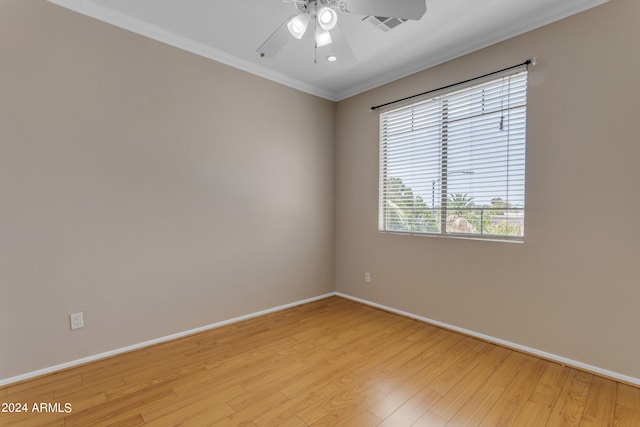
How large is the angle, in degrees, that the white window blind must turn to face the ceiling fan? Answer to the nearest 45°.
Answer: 0° — it already faces it

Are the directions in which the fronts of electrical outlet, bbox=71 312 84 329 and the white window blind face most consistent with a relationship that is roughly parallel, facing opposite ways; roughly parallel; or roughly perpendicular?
roughly perpendicular

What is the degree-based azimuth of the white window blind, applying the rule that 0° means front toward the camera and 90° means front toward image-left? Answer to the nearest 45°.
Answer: approximately 45°

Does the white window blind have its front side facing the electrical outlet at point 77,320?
yes

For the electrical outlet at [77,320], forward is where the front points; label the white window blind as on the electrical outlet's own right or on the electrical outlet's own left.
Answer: on the electrical outlet's own left

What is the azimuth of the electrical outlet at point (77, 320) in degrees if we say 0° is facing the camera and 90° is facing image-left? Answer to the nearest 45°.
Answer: approximately 0°
